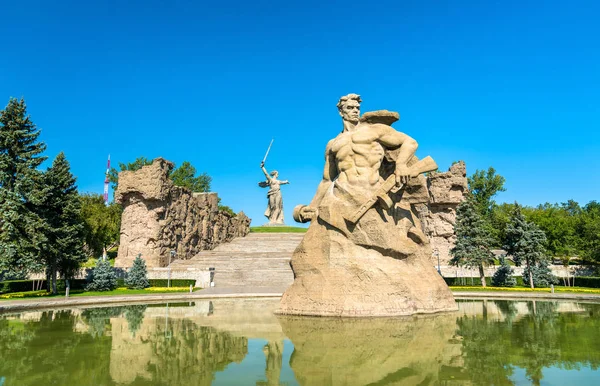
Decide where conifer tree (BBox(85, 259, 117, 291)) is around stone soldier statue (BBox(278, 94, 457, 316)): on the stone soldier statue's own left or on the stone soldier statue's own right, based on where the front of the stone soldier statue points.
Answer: on the stone soldier statue's own right

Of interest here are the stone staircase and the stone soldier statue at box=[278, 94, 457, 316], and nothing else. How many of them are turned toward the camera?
2

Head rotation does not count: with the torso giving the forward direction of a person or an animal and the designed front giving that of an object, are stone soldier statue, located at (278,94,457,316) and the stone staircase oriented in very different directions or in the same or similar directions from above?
same or similar directions

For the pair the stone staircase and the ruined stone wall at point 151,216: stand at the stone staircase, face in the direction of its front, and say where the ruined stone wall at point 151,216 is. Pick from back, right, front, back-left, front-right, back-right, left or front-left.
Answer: right

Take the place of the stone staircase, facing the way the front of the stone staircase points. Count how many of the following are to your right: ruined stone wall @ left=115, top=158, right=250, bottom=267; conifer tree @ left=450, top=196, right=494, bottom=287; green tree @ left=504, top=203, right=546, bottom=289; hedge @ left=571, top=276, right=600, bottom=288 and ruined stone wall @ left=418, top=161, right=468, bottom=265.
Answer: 1

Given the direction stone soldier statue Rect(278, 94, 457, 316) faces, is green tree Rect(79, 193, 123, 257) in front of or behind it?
behind

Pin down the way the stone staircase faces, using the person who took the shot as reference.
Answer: facing the viewer

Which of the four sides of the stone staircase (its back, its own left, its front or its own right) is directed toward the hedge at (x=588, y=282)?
left

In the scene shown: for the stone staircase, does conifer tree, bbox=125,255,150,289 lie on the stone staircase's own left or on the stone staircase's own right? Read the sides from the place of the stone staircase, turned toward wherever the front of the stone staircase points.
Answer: on the stone staircase's own right

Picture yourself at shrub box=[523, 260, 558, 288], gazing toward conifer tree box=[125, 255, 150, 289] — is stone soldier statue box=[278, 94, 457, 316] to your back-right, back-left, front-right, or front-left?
front-left

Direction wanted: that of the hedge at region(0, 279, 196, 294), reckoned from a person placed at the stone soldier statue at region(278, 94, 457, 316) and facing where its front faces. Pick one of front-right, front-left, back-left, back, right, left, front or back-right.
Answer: back-right

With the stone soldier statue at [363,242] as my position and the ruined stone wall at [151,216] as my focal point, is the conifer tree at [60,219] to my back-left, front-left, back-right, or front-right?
front-left

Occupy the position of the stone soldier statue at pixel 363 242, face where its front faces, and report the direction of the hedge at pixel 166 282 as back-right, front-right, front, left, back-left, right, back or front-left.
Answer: back-right

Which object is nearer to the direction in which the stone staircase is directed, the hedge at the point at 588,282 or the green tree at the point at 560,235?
the hedge

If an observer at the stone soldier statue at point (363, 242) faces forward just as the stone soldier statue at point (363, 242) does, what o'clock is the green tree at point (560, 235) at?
The green tree is roughly at 7 o'clock from the stone soldier statue.

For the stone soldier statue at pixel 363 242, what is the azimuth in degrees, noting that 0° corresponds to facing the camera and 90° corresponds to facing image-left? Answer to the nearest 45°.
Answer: approximately 0°
